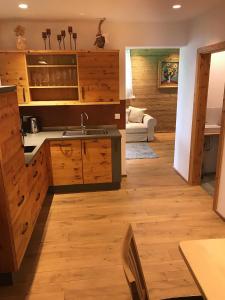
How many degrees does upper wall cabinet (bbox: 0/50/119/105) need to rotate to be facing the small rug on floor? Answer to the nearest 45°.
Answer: approximately 135° to its left

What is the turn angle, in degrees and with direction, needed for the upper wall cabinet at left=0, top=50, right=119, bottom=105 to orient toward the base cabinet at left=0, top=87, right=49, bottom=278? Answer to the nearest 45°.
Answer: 0° — it already faces it

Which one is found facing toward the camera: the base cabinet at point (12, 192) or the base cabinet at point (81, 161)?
the base cabinet at point (81, 161)

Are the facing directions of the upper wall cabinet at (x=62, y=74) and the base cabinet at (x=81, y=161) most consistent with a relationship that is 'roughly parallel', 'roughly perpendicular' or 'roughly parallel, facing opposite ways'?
roughly parallel

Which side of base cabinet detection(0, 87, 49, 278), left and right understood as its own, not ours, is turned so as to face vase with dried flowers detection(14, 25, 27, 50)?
left

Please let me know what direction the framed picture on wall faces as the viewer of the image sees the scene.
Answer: facing the viewer

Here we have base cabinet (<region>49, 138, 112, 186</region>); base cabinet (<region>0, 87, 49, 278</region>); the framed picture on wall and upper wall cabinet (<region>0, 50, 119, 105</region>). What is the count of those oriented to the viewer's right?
1

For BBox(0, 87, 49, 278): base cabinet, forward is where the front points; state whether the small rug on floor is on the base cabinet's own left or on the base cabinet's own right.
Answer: on the base cabinet's own left

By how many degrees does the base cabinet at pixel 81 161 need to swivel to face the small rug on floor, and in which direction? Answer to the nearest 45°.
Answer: approximately 135° to its left

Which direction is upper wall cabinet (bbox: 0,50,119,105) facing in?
toward the camera

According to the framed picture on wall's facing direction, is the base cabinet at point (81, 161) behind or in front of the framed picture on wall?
in front

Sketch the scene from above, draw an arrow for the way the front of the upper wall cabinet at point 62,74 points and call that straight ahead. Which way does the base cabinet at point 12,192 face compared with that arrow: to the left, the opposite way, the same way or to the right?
to the left

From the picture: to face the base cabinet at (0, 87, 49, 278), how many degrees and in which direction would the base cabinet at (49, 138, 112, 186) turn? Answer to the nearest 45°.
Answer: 0° — it already faces it

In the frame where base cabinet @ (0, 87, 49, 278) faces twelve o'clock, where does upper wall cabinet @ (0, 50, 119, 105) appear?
The upper wall cabinet is roughly at 10 o'clock from the base cabinet.

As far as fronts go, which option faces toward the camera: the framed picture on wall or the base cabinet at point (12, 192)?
the framed picture on wall

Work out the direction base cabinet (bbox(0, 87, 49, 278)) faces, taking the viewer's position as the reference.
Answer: facing to the right of the viewer
